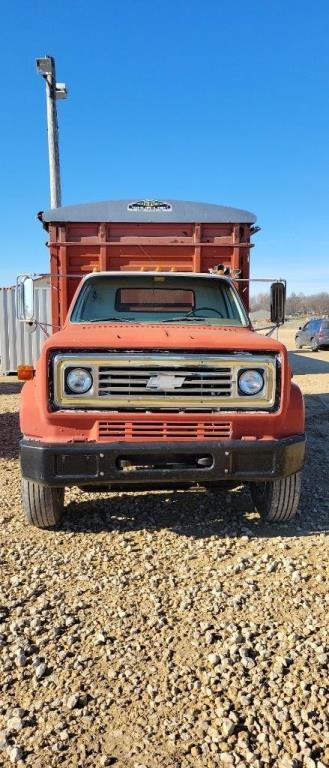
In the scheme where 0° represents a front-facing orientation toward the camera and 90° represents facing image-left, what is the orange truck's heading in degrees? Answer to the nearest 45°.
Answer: approximately 0°

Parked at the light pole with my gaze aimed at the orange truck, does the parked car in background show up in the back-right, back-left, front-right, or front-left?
back-left

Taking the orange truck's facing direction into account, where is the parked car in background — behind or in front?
behind

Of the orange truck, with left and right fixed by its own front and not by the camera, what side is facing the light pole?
back
